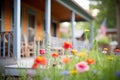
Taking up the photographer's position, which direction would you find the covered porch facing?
facing the viewer and to the right of the viewer
